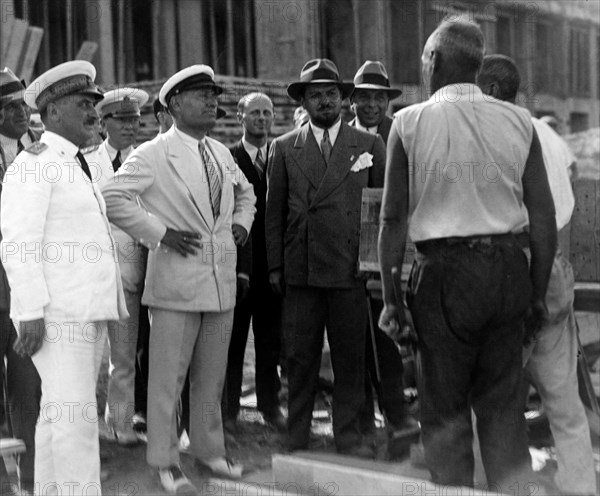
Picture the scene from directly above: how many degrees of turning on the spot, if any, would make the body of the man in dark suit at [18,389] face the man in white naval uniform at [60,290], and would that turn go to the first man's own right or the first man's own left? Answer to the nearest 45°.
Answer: approximately 45° to the first man's own right

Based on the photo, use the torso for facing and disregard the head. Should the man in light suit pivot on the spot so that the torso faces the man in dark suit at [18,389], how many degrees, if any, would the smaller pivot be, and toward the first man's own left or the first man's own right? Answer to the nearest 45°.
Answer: approximately 135° to the first man's own right

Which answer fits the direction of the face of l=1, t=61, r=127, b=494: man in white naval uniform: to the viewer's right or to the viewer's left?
to the viewer's right

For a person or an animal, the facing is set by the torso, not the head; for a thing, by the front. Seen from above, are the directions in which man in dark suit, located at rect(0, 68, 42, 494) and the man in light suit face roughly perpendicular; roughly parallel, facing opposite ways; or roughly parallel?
roughly parallel

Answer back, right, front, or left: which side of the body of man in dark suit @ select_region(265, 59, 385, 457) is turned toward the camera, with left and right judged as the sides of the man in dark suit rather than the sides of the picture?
front

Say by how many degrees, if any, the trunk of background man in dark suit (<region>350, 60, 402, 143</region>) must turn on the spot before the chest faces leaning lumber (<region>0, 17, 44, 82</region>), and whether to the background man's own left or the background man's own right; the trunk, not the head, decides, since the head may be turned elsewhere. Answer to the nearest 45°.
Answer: approximately 135° to the background man's own right

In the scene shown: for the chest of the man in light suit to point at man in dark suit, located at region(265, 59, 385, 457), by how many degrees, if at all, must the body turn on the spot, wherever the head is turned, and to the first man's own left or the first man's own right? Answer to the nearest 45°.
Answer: approximately 45° to the first man's own left

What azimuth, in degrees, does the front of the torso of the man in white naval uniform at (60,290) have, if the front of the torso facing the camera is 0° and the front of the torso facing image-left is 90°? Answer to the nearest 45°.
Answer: approximately 270°

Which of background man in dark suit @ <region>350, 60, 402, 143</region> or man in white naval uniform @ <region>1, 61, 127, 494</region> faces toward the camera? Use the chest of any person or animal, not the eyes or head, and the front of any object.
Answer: the background man in dark suit

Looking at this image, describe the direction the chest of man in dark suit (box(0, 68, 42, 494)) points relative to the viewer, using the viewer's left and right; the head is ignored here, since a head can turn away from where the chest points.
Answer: facing the viewer and to the right of the viewer

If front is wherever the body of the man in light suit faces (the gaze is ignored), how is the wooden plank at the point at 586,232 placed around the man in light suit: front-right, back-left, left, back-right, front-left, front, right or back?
front-left

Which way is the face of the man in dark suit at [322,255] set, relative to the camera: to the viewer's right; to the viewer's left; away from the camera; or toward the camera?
toward the camera

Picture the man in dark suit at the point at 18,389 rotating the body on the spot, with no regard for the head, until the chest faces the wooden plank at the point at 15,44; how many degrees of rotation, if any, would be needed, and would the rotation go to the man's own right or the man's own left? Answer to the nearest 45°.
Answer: approximately 135° to the man's own left

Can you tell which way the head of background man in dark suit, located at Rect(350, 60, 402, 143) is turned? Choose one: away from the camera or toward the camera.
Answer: toward the camera
